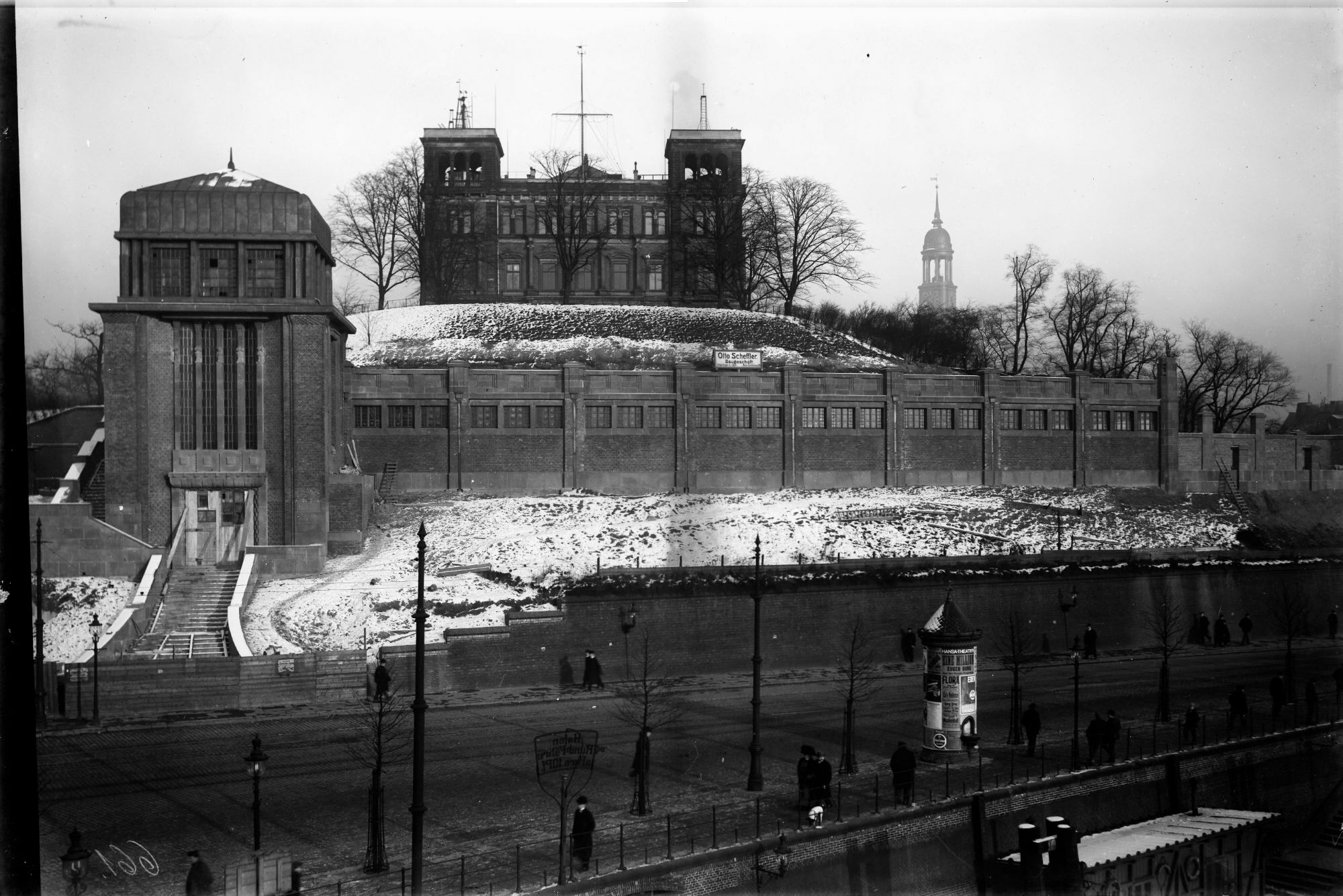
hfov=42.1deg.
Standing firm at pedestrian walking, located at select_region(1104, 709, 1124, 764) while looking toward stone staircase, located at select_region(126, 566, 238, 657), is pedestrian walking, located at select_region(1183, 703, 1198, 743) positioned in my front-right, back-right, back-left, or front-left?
back-right

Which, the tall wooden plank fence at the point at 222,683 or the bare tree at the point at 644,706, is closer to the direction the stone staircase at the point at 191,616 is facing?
the tall wooden plank fence

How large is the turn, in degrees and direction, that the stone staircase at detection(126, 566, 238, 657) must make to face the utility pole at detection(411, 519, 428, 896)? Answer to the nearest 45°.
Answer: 0° — it already faces it

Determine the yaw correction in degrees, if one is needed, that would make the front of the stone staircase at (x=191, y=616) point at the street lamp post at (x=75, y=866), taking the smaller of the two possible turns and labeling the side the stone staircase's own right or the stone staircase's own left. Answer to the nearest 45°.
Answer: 0° — it already faces it

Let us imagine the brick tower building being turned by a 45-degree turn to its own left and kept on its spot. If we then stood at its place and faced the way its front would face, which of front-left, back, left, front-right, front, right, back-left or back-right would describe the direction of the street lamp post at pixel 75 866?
front-right

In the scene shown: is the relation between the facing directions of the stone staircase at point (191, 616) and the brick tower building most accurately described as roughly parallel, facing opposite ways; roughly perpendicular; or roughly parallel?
roughly parallel

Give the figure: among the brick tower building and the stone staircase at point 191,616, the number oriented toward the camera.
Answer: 2

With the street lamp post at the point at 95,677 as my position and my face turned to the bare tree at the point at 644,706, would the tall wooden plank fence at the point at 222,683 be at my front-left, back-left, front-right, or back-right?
front-left

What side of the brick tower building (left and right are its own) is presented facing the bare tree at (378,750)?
front

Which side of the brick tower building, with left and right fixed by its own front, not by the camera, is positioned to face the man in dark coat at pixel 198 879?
front

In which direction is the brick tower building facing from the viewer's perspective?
toward the camera

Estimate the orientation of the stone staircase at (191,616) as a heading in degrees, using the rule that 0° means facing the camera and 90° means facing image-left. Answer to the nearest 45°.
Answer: approximately 0°

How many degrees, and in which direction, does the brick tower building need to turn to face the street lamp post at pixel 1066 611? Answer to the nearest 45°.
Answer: approximately 90° to its left

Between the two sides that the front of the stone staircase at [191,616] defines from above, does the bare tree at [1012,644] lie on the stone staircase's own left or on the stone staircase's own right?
on the stone staircase's own left
